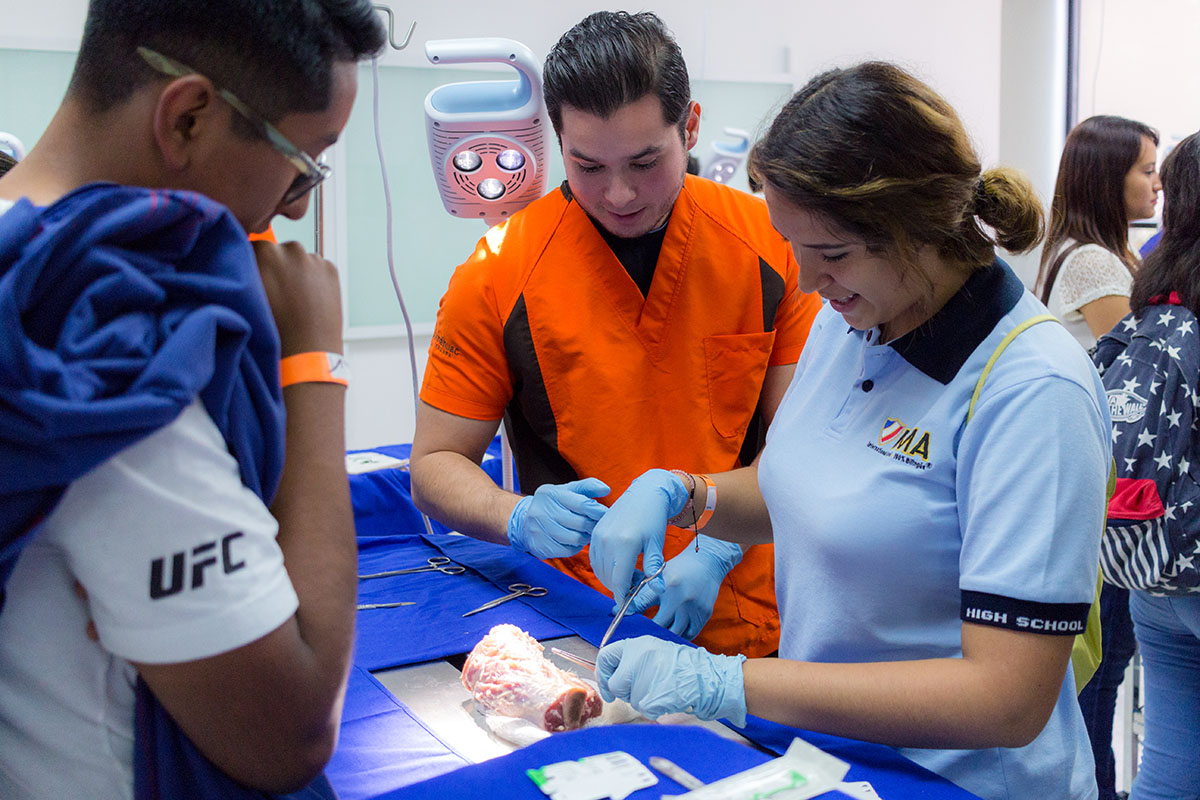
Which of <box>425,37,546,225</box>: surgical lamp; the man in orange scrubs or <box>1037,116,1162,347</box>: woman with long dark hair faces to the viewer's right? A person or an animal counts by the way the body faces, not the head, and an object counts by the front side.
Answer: the woman with long dark hair

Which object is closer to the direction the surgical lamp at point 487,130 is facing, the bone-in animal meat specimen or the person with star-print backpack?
the bone-in animal meat specimen

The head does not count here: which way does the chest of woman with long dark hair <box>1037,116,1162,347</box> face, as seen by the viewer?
to the viewer's right

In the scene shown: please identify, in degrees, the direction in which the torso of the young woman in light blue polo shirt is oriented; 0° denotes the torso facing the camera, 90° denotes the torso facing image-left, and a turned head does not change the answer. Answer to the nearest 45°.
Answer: approximately 45°

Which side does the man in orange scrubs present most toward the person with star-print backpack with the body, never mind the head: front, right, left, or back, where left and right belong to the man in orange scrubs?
left

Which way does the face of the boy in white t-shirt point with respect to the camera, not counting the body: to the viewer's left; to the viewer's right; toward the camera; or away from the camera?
to the viewer's right

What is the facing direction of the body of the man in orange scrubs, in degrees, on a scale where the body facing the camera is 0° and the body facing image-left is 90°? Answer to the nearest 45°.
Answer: approximately 0°

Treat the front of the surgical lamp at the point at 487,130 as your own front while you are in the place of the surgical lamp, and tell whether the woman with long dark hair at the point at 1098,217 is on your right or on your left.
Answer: on your left
